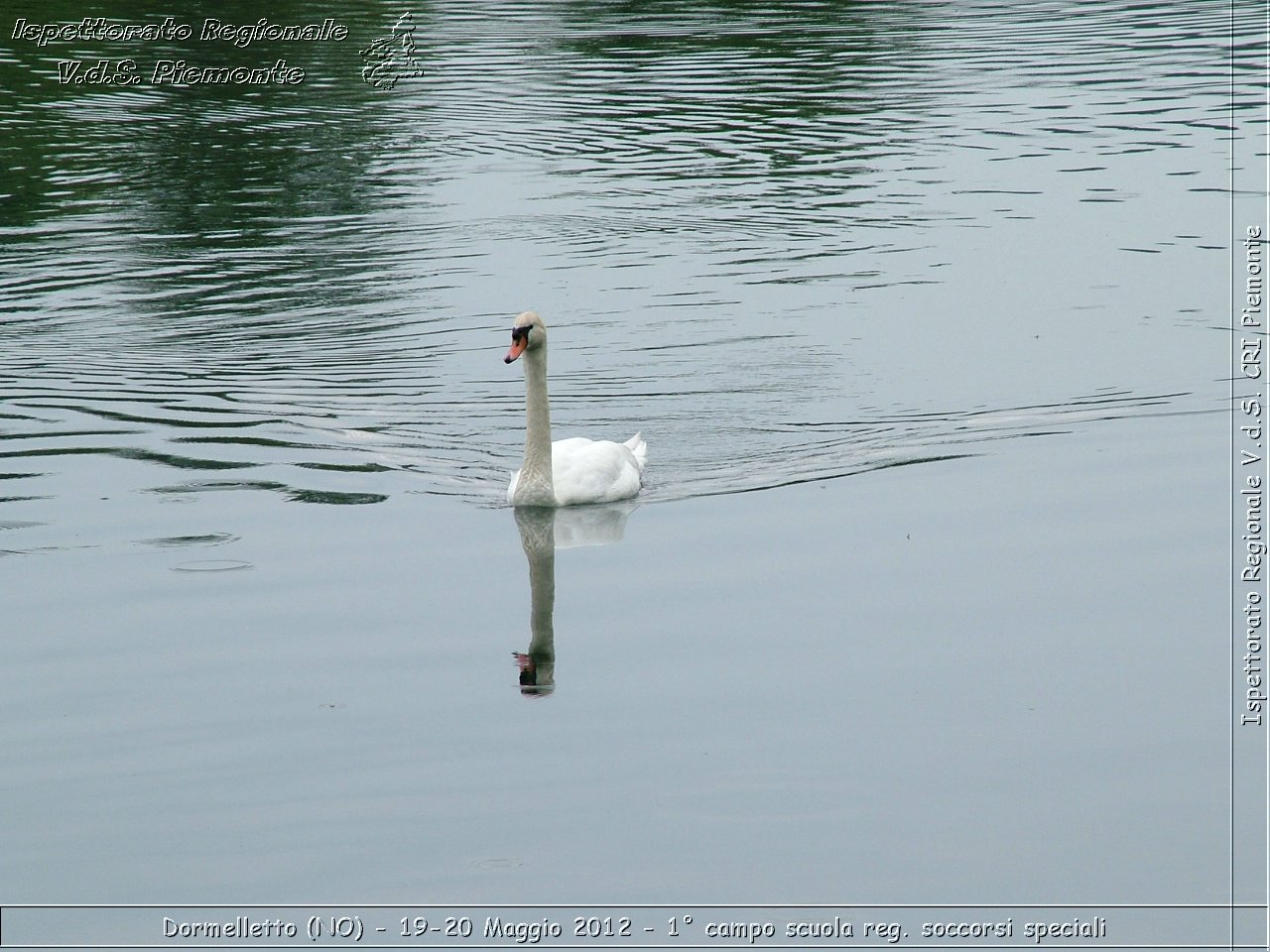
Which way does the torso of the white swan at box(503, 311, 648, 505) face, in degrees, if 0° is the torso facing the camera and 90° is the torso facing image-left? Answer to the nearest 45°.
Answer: approximately 45°
